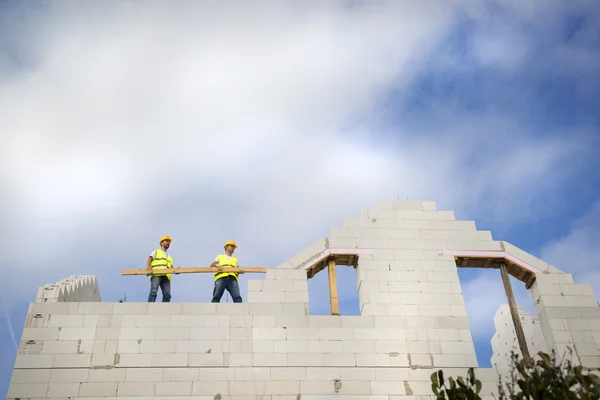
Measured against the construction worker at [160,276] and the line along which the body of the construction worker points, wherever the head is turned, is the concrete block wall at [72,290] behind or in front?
behind

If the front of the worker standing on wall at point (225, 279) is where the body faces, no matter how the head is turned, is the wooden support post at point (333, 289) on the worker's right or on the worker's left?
on the worker's left

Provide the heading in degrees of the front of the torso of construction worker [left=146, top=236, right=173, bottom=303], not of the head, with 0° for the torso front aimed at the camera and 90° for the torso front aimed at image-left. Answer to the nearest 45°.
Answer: approximately 315°

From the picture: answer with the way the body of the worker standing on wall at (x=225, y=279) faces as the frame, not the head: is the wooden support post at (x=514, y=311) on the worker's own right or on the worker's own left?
on the worker's own left

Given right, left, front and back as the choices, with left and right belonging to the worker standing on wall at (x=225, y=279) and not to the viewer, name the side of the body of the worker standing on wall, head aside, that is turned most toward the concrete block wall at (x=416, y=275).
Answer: left

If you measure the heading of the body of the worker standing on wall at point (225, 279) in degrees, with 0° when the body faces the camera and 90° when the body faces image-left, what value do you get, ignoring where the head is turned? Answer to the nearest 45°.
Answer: approximately 0°
